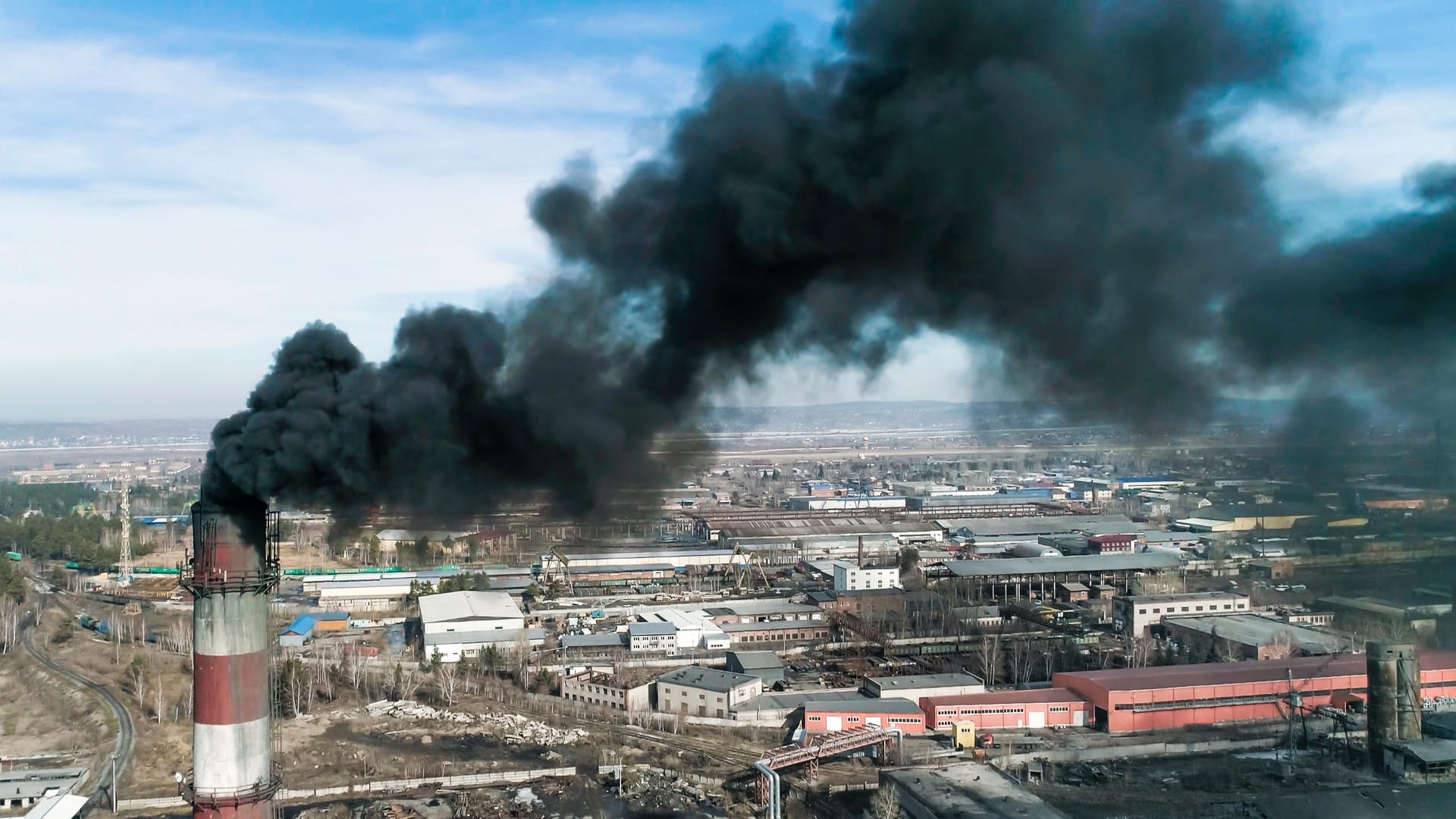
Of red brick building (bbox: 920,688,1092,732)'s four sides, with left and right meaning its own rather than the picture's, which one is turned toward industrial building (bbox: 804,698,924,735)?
right

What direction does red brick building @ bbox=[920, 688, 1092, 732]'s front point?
toward the camera

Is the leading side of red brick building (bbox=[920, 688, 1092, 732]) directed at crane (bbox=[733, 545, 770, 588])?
no

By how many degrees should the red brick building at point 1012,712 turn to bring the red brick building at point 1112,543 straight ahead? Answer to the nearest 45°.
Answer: approximately 180°

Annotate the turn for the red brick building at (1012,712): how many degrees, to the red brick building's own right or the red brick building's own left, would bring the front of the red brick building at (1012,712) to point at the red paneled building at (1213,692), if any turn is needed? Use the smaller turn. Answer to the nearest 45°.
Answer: approximately 90° to the red brick building's own left

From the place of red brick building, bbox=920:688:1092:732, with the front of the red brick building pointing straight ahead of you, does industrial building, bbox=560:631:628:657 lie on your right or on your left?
on your right

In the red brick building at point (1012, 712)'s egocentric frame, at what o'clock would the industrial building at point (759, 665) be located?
The industrial building is roughly at 4 o'clock from the red brick building.

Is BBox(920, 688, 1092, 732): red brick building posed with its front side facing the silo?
no

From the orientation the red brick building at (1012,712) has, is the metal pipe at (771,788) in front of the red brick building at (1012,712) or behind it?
in front

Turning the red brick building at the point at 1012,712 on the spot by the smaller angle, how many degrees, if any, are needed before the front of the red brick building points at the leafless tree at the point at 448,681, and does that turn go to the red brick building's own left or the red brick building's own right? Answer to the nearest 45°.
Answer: approximately 90° to the red brick building's own right

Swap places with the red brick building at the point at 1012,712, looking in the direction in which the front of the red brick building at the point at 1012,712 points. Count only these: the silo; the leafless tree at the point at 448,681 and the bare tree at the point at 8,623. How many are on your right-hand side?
2

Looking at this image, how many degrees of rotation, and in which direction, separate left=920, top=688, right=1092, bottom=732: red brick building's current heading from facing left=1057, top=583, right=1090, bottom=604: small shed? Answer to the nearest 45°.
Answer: approximately 180°

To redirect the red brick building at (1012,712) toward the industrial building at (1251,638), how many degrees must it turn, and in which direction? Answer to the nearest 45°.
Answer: approximately 135° to its left

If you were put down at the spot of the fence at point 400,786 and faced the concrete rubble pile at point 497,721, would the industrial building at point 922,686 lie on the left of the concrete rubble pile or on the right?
right

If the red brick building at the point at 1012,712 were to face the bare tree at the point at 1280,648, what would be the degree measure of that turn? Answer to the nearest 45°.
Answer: approximately 135° to its left

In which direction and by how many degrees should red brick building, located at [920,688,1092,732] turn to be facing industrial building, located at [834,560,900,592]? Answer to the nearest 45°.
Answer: approximately 180°

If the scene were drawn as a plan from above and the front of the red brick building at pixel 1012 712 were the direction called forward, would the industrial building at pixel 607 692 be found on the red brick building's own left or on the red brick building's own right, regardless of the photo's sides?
on the red brick building's own right

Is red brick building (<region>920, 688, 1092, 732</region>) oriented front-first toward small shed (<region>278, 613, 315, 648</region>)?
no

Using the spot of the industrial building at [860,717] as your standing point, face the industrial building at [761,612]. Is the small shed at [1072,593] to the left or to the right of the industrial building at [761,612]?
right

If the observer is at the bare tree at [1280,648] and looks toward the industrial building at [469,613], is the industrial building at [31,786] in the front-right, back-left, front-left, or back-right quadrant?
front-left

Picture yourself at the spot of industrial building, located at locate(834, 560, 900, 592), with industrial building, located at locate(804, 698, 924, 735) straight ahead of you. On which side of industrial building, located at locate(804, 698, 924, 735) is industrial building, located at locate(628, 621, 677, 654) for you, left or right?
right
